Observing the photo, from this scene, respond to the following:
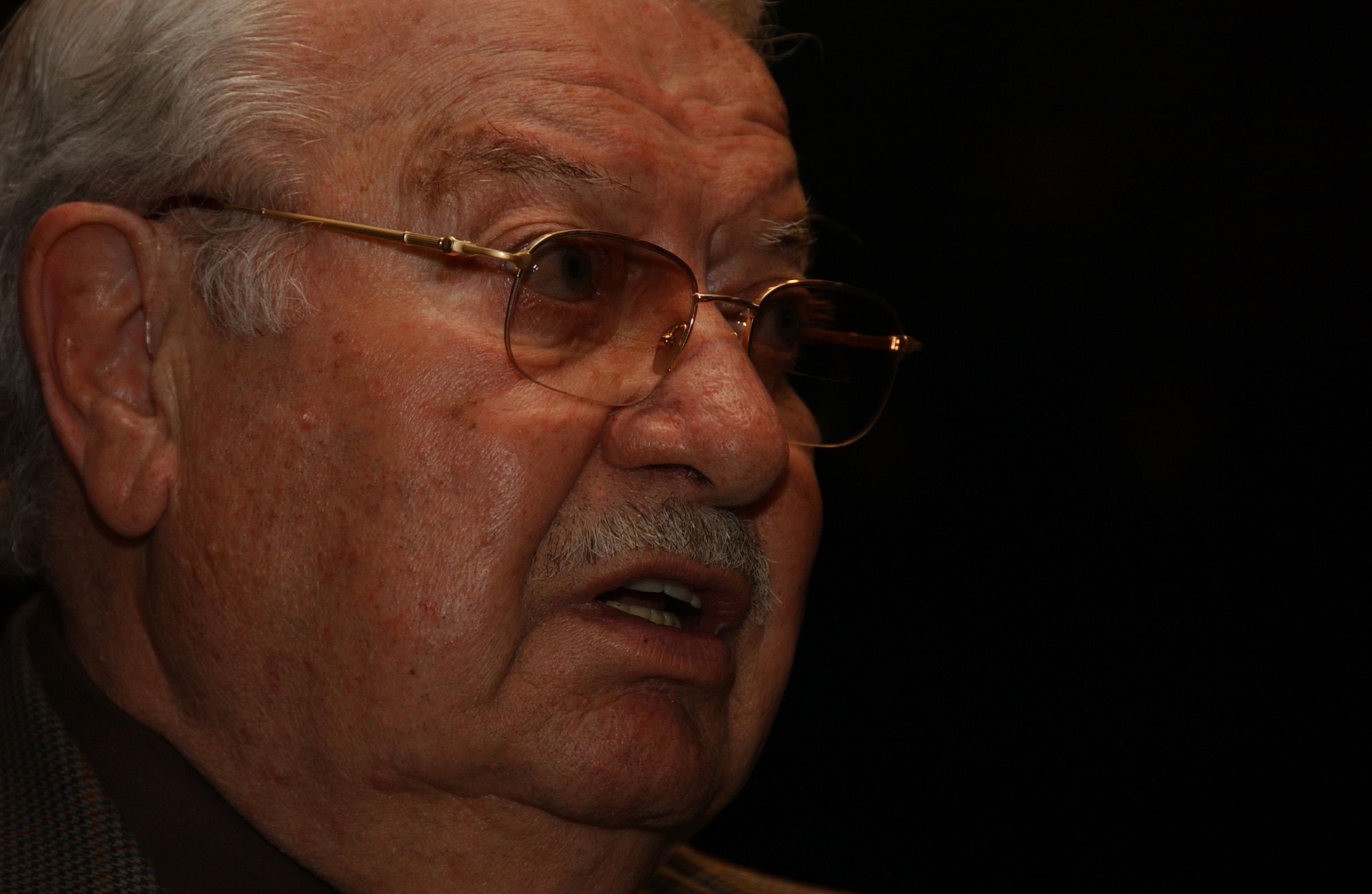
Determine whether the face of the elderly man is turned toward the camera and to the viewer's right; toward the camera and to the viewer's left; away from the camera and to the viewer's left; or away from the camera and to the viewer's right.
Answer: toward the camera and to the viewer's right

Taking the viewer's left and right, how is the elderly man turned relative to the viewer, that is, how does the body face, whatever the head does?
facing the viewer and to the right of the viewer
